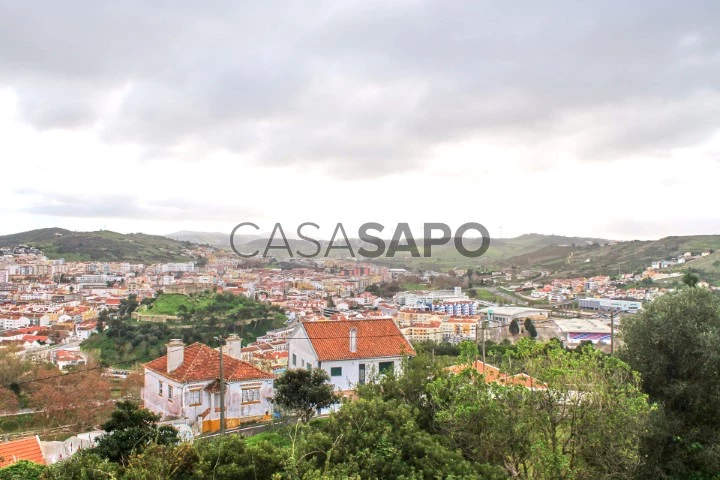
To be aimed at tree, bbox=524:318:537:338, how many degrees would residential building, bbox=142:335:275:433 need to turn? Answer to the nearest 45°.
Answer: approximately 90° to its left

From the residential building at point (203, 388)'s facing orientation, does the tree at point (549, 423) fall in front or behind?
in front

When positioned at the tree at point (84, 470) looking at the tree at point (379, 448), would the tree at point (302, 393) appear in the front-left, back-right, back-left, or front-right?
front-left

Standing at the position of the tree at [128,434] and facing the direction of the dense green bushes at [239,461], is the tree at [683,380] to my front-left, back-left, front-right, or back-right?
front-left

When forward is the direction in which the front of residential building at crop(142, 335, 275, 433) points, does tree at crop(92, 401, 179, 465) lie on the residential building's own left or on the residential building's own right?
on the residential building's own right

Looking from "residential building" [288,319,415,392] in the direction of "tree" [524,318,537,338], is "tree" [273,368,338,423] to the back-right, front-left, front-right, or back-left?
back-right

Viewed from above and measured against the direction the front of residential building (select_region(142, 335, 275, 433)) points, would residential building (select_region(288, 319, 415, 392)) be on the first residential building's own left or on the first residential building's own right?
on the first residential building's own left

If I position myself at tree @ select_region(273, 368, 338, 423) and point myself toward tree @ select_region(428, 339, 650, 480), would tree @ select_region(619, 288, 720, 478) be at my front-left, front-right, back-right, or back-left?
front-left

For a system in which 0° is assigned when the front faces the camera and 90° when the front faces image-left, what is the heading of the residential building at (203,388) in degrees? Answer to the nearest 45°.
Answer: approximately 315°
